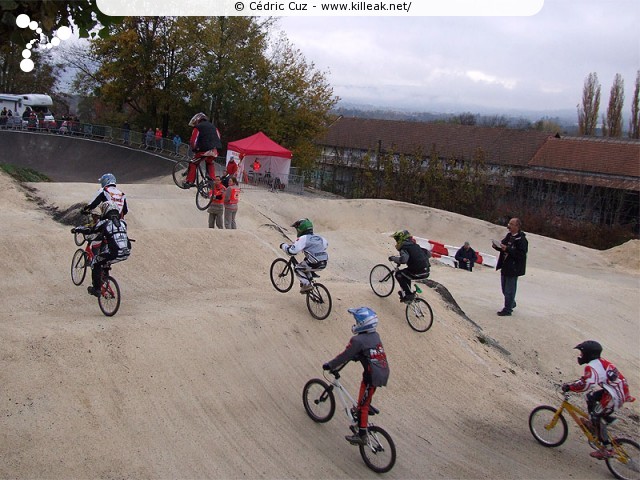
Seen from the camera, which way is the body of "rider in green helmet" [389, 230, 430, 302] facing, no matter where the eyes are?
to the viewer's left

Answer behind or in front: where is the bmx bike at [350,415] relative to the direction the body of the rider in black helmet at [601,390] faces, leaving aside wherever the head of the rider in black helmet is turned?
in front

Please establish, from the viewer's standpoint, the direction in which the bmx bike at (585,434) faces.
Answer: facing to the left of the viewer

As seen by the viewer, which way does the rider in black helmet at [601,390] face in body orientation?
to the viewer's left

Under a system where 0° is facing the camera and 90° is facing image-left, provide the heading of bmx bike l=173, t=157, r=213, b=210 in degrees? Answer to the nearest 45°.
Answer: approximately 135°

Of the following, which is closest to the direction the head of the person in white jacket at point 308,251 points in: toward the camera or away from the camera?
away from the camera
